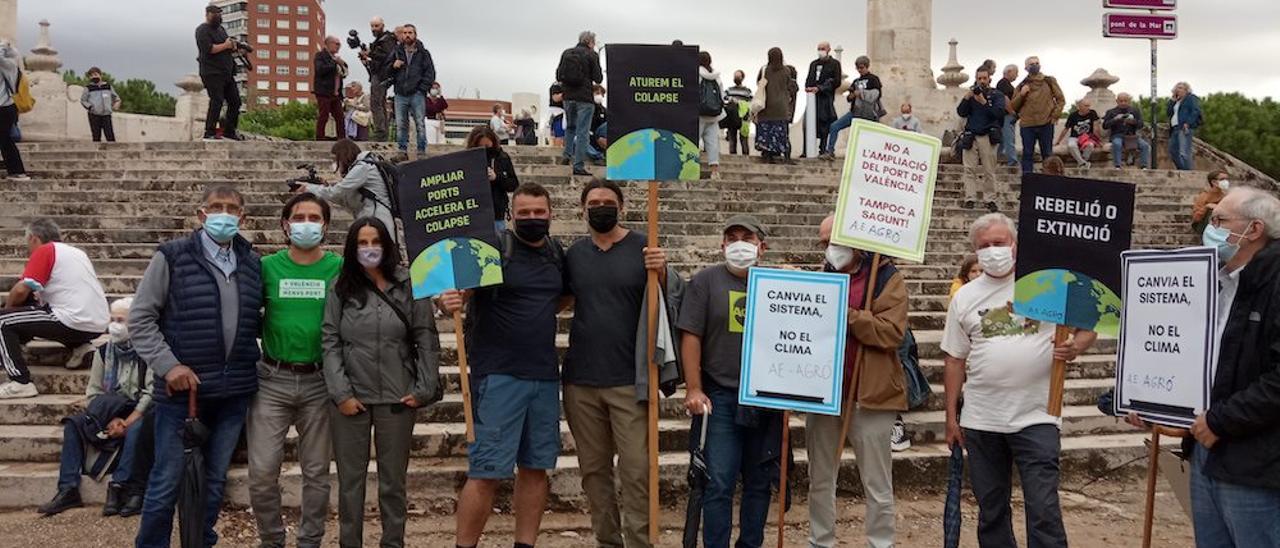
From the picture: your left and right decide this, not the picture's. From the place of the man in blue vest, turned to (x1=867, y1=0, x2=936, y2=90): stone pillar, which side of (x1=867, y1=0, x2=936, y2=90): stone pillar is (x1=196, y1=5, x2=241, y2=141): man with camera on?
left

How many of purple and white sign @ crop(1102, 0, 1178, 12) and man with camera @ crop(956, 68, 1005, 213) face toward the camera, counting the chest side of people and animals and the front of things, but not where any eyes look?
2

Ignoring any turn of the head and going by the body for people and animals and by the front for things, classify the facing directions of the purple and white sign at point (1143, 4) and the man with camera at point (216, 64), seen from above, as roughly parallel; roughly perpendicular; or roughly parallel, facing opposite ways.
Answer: roughly perpendicular

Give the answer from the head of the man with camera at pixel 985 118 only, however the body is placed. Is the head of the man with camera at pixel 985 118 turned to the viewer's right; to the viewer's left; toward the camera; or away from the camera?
toward the camera

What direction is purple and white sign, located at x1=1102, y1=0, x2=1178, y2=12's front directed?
toward the camera

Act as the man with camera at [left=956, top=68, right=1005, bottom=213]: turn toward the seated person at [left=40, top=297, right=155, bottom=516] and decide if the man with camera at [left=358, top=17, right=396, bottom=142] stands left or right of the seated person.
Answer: right

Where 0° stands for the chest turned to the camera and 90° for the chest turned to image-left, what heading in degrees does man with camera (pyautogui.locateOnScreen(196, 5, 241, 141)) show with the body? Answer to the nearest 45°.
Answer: approximately 315°

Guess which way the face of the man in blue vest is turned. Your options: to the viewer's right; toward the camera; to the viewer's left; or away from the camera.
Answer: toward the camera

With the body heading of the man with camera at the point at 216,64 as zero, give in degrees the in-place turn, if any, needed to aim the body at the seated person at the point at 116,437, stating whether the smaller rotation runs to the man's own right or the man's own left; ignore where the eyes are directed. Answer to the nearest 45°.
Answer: approximately 45° to the man's own right

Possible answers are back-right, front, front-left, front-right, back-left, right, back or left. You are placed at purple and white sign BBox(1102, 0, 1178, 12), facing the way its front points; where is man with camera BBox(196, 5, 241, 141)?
front-right

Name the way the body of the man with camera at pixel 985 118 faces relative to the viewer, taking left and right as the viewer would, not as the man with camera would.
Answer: facing the viewer

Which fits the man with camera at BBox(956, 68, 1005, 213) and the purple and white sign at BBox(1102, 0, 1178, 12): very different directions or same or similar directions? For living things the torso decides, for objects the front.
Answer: same or similar directions
